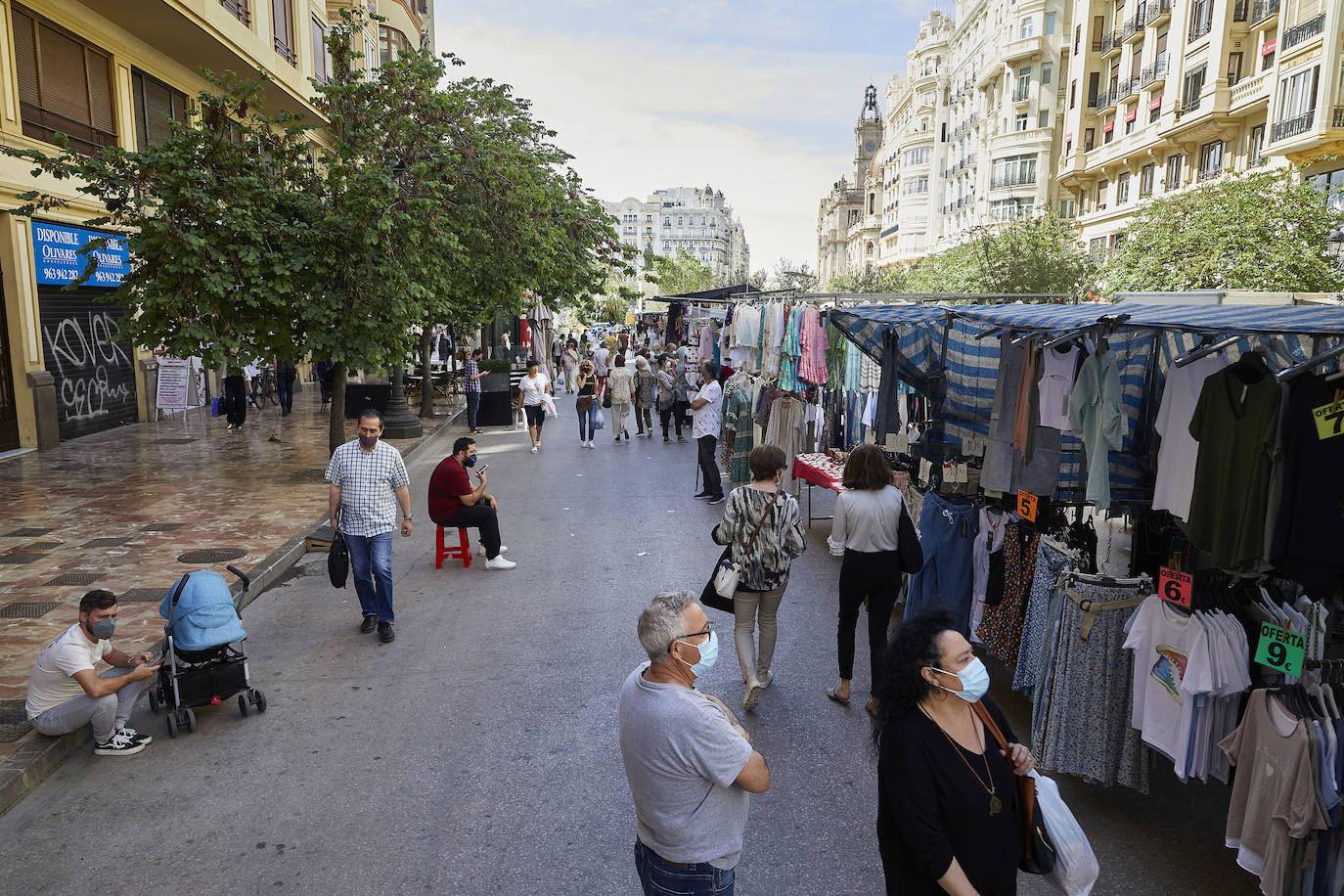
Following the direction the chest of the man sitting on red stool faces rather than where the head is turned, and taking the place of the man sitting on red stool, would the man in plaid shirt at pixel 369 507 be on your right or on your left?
on your right

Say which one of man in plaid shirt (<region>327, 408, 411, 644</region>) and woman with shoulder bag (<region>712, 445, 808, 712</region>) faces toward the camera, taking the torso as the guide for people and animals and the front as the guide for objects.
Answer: the man in plaid shirt

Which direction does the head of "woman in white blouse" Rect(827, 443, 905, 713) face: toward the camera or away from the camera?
away from the camera

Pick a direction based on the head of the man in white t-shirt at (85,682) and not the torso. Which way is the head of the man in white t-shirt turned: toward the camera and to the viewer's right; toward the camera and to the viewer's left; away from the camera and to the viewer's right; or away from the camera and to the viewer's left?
toward the camera and to the viewer's right

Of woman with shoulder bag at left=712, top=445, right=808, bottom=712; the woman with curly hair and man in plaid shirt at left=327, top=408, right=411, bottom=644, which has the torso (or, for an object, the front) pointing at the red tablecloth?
the woman with shoulder bag

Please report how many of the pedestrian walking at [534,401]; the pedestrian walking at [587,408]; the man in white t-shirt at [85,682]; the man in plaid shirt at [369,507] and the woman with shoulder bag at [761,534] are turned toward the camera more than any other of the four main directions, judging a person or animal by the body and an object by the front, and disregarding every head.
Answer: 3

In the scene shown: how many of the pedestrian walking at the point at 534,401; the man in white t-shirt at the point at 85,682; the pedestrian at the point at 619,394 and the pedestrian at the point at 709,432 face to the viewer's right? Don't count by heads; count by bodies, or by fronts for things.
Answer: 1

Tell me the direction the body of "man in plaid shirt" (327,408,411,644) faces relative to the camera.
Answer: toward the camera

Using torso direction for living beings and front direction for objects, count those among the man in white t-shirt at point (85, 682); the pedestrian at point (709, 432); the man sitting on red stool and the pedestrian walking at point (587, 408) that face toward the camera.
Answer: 1

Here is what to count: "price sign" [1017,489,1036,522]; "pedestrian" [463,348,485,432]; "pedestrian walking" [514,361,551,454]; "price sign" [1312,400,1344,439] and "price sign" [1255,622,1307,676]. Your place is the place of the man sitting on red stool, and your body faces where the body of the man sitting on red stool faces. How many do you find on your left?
2

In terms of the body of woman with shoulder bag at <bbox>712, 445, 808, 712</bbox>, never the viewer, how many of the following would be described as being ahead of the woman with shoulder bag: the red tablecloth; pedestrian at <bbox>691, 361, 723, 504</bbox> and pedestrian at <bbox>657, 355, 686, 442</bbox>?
3

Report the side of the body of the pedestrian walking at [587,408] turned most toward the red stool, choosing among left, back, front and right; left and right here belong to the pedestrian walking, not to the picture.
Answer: front

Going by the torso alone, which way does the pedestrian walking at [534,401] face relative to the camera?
toward the camera

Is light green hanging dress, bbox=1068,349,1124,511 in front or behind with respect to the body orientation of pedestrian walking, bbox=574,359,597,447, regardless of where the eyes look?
in front

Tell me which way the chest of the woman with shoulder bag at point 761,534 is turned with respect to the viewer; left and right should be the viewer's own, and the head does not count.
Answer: facing away from the viewer
